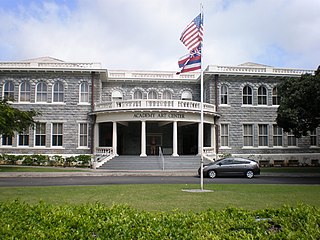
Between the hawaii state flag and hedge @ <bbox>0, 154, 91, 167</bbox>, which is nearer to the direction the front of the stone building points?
the hawaii state flag

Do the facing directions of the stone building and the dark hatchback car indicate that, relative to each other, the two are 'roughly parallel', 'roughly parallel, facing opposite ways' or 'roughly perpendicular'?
roughly perpendicular

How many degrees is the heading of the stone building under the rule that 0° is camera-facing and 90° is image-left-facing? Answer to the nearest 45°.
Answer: approximately 0°

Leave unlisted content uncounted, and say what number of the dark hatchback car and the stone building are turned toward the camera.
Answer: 1

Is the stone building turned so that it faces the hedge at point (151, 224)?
yes

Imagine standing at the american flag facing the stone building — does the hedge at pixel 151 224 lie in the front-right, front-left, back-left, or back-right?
back-left
